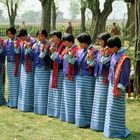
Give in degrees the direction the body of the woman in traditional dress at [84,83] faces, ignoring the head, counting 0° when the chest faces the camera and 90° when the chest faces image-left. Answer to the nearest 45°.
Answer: approximately 45°

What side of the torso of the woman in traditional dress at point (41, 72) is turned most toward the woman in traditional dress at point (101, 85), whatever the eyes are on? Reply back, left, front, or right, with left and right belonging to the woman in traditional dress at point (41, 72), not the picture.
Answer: left

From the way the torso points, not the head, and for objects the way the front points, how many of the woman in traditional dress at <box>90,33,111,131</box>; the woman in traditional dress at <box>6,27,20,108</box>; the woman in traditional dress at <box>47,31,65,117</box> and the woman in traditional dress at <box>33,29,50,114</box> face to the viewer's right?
0

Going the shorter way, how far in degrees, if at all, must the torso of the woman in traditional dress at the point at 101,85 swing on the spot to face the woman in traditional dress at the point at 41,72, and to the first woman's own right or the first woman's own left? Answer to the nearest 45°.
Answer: approximately 90° to the first woman's own right

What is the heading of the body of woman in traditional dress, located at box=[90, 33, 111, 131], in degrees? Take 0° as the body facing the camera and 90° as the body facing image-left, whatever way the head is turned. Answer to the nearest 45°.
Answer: approximately 45°

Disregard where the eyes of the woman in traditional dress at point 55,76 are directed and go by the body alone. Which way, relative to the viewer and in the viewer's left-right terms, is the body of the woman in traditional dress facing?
facing the viewer and to the left of the viewer

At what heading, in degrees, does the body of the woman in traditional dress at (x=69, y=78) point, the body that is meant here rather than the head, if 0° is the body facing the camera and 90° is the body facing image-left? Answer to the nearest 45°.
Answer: approximately 45°

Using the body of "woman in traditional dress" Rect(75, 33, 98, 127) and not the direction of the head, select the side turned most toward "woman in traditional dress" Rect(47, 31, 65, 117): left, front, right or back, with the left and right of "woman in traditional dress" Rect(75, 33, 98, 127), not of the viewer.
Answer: right

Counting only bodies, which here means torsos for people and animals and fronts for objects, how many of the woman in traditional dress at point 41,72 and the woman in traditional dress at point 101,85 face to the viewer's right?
0

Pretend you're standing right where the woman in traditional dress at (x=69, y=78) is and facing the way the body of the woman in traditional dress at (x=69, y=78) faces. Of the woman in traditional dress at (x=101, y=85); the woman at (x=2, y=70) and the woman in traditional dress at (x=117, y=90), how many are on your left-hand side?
2

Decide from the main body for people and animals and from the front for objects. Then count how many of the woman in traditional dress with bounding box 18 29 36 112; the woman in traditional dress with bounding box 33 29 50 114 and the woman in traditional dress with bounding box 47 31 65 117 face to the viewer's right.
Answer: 0
